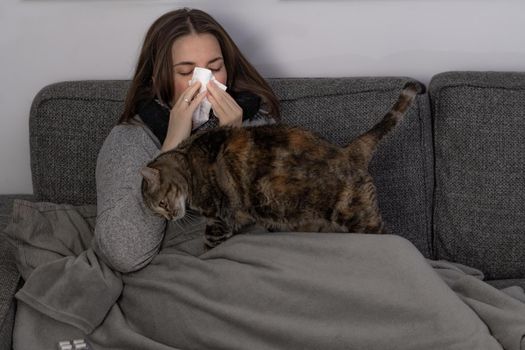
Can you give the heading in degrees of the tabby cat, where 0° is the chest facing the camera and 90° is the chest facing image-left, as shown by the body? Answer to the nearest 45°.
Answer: approximately 90°

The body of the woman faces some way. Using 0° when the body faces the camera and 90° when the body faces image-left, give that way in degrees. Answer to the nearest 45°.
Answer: approximately 315°
